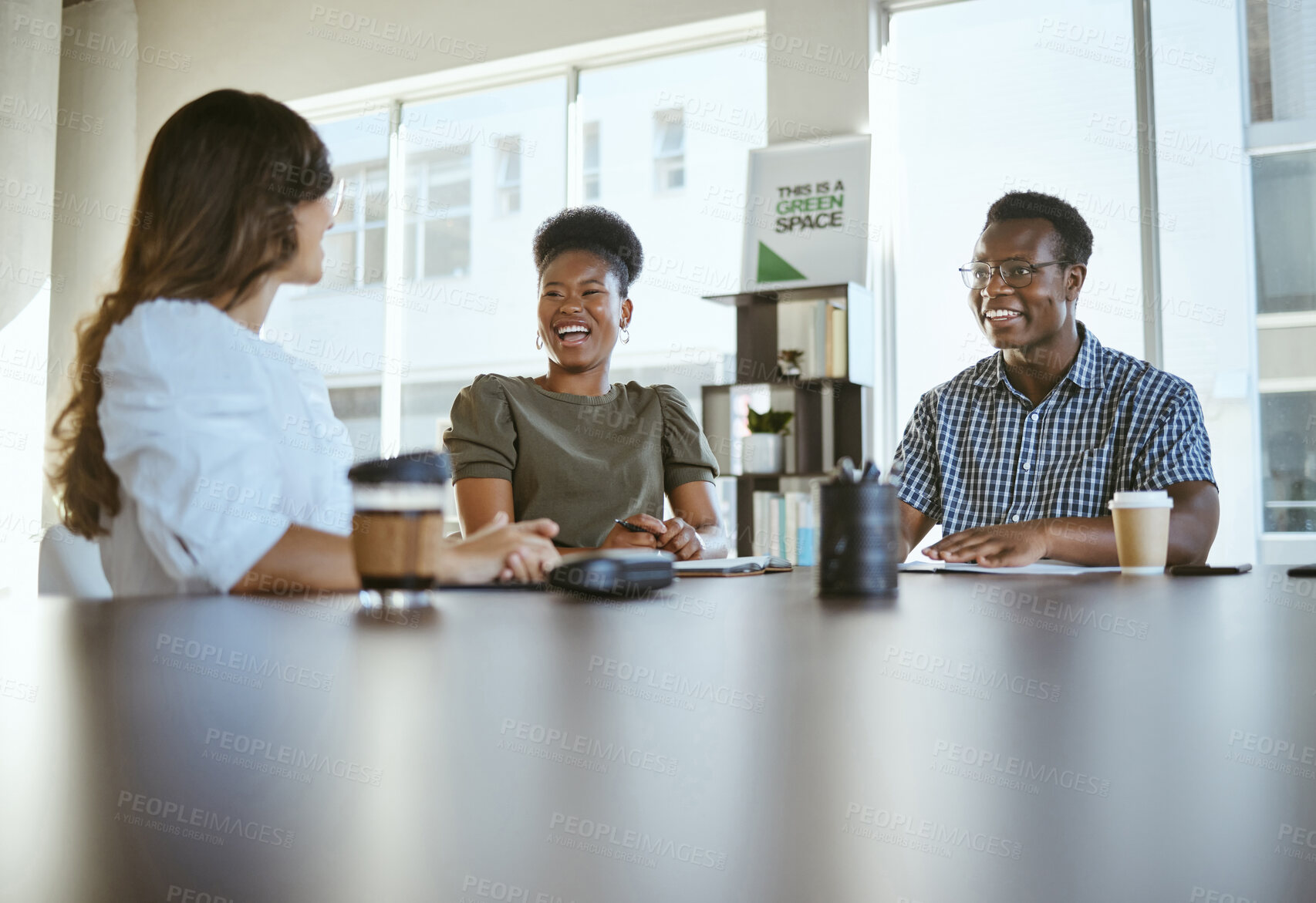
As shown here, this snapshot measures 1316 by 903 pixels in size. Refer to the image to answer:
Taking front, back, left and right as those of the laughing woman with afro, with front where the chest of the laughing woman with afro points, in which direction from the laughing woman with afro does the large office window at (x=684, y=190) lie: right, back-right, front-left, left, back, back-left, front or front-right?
back

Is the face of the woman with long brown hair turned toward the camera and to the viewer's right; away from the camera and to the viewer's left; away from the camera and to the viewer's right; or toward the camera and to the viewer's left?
away from the camera and to the viewer's right

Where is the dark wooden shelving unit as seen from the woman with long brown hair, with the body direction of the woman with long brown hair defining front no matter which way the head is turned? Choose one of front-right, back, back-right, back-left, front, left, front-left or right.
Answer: front-left

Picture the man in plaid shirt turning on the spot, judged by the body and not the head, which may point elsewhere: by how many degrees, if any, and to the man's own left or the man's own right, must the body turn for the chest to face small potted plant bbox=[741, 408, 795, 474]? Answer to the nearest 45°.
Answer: approximately 90° to the man's own right

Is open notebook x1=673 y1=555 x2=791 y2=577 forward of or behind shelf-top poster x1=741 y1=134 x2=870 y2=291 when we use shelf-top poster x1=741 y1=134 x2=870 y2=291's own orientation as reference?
forward

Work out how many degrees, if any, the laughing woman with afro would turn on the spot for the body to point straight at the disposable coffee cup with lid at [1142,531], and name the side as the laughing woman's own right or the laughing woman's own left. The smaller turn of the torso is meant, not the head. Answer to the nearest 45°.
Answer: approximately 45° to the laughing woman's own left

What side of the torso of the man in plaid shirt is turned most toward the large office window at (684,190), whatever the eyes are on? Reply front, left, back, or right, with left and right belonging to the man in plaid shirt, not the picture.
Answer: right

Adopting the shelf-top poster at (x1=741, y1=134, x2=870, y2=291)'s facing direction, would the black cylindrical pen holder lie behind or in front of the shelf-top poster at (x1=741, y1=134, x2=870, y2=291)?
in front

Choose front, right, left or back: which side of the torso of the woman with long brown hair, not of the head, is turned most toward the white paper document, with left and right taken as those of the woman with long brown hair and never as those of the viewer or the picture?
front

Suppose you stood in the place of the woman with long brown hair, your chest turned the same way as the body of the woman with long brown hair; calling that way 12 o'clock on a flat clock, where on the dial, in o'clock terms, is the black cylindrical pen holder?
The black cylindrical pen holder is roughly at 1 o'clock from the woman with long brown hair.

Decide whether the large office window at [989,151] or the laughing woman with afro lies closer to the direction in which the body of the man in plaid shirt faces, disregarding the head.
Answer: the laughing woman with afro

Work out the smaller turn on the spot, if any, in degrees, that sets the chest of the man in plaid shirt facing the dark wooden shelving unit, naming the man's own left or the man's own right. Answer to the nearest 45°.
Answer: approximately 90° to the man's own right
